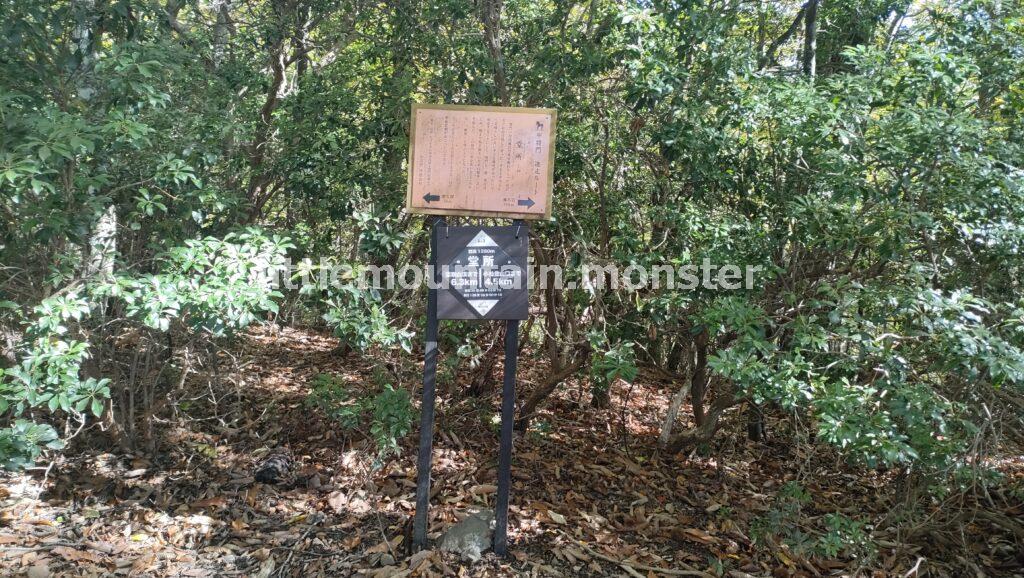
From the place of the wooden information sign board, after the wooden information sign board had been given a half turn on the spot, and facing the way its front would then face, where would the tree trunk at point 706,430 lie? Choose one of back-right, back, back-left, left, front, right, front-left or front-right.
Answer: front-right

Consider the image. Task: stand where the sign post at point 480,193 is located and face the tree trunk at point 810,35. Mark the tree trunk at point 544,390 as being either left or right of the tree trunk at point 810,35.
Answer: left

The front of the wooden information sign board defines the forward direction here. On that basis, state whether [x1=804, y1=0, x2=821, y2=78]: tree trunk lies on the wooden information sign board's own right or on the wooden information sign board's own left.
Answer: on the wooden information sign board's own left

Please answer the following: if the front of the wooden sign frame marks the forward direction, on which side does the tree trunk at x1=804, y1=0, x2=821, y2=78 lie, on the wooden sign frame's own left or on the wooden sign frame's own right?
on the wooden sign frame's own left

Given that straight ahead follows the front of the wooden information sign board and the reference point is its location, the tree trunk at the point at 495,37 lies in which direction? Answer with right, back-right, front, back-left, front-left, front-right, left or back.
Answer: back

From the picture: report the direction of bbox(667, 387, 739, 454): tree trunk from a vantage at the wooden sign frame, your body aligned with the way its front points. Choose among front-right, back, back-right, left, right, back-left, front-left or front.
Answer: back-left

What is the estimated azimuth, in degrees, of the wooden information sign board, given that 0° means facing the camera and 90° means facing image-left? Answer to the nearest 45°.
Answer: approximately 0°

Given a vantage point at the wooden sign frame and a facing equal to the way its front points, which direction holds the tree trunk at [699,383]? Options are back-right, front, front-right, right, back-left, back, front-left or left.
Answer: back-left
